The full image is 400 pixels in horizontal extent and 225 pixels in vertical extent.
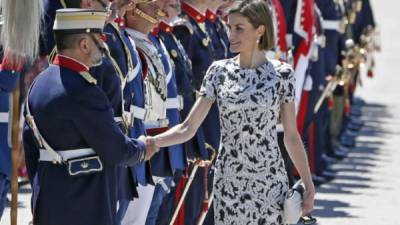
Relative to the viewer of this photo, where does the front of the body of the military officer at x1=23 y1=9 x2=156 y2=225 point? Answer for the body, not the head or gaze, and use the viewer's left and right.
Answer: facing away from the viewer and to the right of the viewer

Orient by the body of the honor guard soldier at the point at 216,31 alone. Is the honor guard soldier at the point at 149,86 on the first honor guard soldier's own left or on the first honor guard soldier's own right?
on the first honor guard soldier's own right

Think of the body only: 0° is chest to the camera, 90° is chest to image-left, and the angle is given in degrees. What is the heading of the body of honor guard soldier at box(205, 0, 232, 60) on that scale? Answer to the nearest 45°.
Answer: approximately 315°

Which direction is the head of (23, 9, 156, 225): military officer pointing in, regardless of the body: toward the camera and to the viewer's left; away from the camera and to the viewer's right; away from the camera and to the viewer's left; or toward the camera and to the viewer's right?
away from the camera and to the viewer's right
